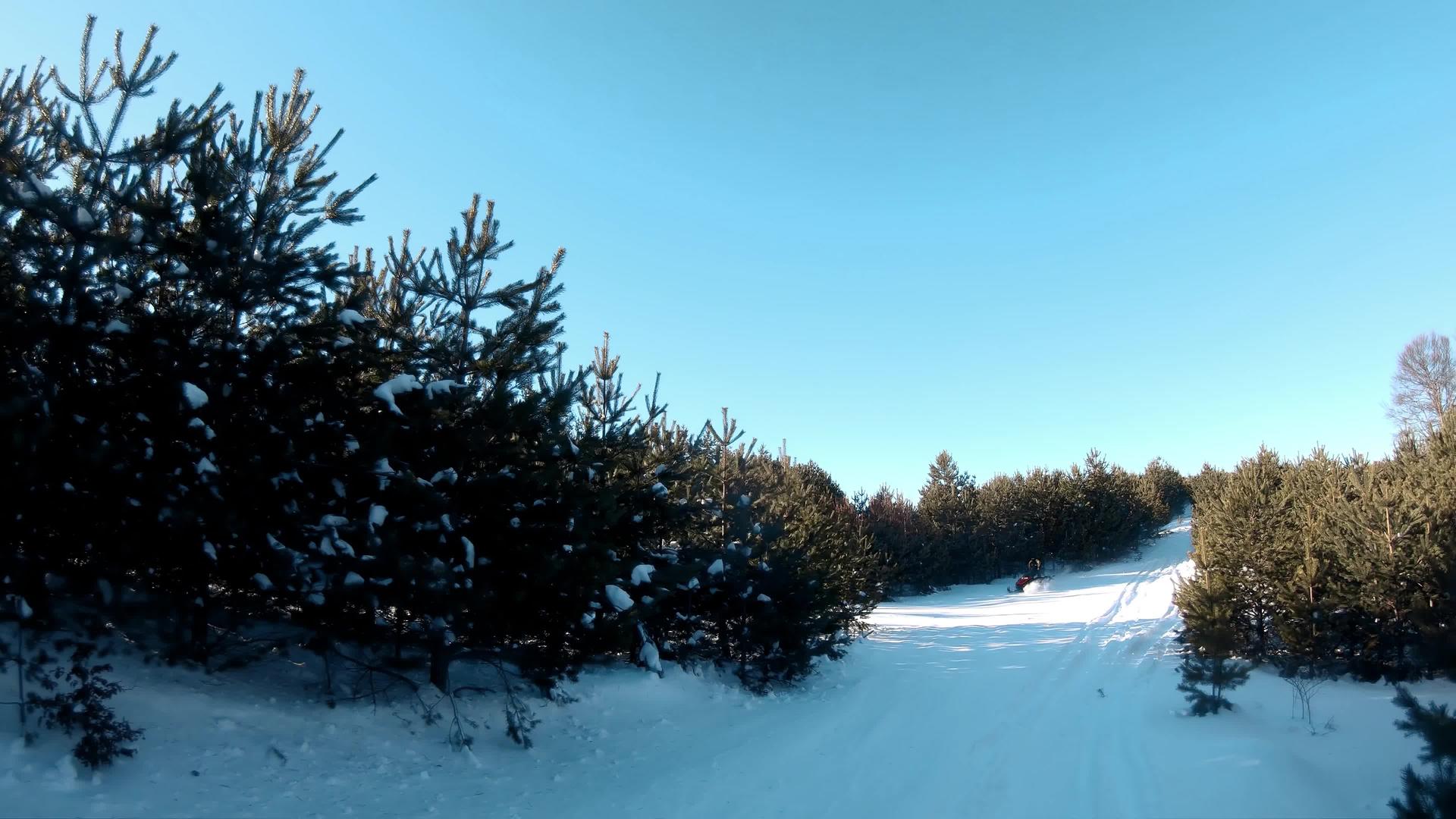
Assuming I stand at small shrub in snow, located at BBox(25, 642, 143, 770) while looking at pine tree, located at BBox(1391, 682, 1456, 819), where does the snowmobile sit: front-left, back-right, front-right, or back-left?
front-left

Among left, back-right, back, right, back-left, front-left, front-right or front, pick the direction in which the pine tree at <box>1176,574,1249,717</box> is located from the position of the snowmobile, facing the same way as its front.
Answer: front-left

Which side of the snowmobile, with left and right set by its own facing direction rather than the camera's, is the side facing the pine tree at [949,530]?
right

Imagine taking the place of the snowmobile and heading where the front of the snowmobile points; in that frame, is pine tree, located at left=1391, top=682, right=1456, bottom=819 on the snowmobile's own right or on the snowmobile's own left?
on the snowmobile's own left

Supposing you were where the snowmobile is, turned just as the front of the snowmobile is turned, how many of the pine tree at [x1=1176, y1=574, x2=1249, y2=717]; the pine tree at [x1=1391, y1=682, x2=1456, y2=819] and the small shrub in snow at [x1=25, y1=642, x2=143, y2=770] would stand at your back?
0

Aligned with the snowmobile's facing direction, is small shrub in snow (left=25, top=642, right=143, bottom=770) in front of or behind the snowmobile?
in front
